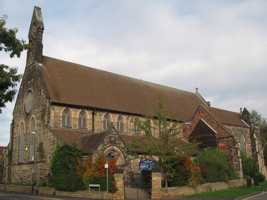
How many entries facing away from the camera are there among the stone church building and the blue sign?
0

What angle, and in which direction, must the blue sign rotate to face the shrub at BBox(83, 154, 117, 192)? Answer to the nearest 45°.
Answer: approximately 45° to its right

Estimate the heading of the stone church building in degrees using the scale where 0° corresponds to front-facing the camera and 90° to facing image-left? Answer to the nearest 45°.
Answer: approximately 315°

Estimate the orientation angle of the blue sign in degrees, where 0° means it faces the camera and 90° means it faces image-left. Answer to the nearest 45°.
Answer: approximately 0°

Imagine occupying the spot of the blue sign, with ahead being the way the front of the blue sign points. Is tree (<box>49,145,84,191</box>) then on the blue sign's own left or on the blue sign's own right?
on the blue sign's own right

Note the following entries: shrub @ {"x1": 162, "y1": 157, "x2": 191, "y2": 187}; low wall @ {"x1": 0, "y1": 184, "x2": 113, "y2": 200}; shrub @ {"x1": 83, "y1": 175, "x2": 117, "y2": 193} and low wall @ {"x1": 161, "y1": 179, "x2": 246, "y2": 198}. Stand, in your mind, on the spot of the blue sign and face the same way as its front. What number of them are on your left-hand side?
2

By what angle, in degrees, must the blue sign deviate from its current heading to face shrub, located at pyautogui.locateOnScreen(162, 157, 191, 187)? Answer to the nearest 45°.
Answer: approximately 90° to its left

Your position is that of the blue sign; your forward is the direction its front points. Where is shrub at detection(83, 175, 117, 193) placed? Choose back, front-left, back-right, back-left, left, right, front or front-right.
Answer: front-right
